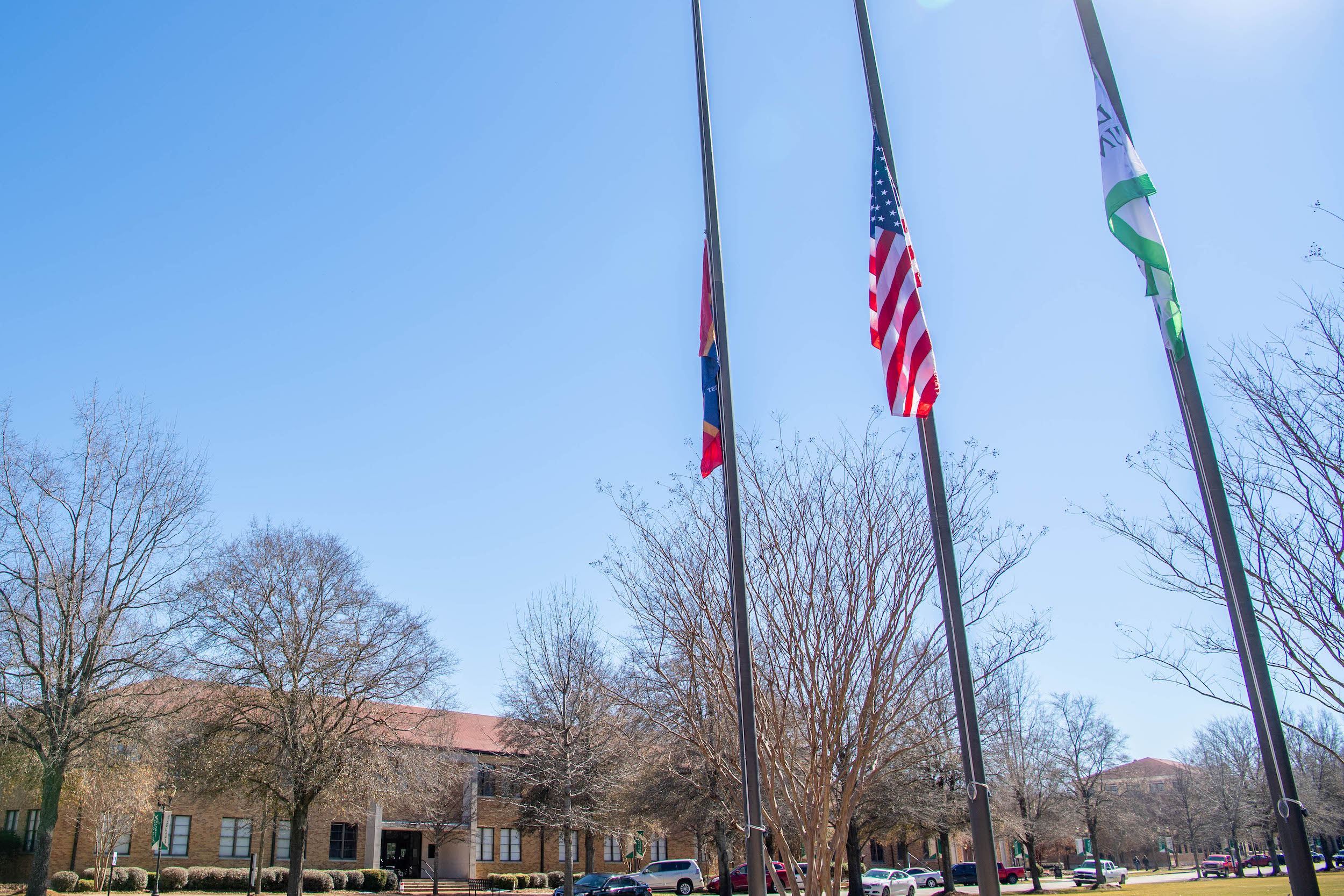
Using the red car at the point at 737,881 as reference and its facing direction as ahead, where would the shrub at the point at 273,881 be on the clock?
The shrub is roughly at 1 o'clock from the red car.

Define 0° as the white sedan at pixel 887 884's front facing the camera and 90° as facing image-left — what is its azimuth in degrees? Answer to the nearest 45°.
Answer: approximately 45°

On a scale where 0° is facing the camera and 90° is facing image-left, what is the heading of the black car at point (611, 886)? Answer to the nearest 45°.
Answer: approximately 45°

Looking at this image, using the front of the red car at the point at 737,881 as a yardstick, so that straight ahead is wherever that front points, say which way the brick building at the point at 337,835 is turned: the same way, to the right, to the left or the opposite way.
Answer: to the left

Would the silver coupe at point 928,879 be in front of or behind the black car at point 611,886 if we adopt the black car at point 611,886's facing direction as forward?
behind

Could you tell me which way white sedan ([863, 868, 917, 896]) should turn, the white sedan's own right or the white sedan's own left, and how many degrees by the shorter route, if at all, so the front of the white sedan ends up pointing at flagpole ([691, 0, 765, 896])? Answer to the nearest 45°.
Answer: approximately 45° to the white sedan's own left

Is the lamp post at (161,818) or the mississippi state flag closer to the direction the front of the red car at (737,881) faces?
the lamp post

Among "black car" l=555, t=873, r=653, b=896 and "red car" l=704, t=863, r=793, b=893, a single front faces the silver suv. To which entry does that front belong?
the red car

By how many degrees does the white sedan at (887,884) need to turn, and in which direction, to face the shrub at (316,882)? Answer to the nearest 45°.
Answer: approximately 45° to its right
